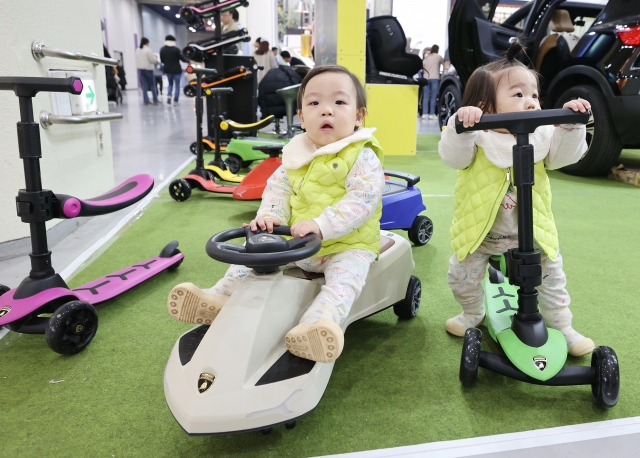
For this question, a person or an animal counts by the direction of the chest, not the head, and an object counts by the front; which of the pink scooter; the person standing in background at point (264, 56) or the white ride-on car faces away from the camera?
the person standing in background

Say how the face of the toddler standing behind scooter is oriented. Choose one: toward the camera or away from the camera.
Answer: toward the camera

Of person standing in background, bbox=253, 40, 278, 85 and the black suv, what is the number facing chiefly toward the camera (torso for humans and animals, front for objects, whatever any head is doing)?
0

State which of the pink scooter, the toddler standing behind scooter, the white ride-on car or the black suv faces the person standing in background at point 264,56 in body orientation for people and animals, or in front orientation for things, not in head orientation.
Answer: the black suv

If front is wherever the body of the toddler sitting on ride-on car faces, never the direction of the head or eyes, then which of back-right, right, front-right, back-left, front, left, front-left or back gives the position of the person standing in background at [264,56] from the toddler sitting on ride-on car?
back-right

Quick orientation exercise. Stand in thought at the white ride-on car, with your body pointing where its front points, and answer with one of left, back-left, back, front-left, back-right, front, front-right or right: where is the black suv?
back

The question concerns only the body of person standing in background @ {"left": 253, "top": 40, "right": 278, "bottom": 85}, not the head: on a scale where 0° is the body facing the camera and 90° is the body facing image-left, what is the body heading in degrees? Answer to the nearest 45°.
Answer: approximately 180°

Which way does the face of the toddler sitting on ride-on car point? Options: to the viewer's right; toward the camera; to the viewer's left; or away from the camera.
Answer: toward the camera

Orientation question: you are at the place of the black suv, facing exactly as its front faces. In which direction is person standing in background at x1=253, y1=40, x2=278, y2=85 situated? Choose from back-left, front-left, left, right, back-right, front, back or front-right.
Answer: front

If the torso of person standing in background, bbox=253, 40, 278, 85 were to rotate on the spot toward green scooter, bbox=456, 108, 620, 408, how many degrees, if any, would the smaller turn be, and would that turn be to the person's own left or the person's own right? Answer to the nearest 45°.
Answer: approximately 180°

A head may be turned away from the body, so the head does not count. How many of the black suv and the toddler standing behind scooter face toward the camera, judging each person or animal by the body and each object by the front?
1

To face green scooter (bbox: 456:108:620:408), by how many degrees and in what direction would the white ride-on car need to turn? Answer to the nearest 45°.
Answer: approximately 135° to its left

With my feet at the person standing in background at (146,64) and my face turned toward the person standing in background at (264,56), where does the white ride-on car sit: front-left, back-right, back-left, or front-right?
front-right

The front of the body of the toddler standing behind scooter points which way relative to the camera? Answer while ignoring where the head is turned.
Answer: toward the camera

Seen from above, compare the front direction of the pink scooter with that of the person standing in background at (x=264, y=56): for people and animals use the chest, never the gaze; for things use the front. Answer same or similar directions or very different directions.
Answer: very different directions

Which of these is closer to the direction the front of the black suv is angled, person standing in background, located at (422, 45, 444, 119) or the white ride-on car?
the person standing in background
